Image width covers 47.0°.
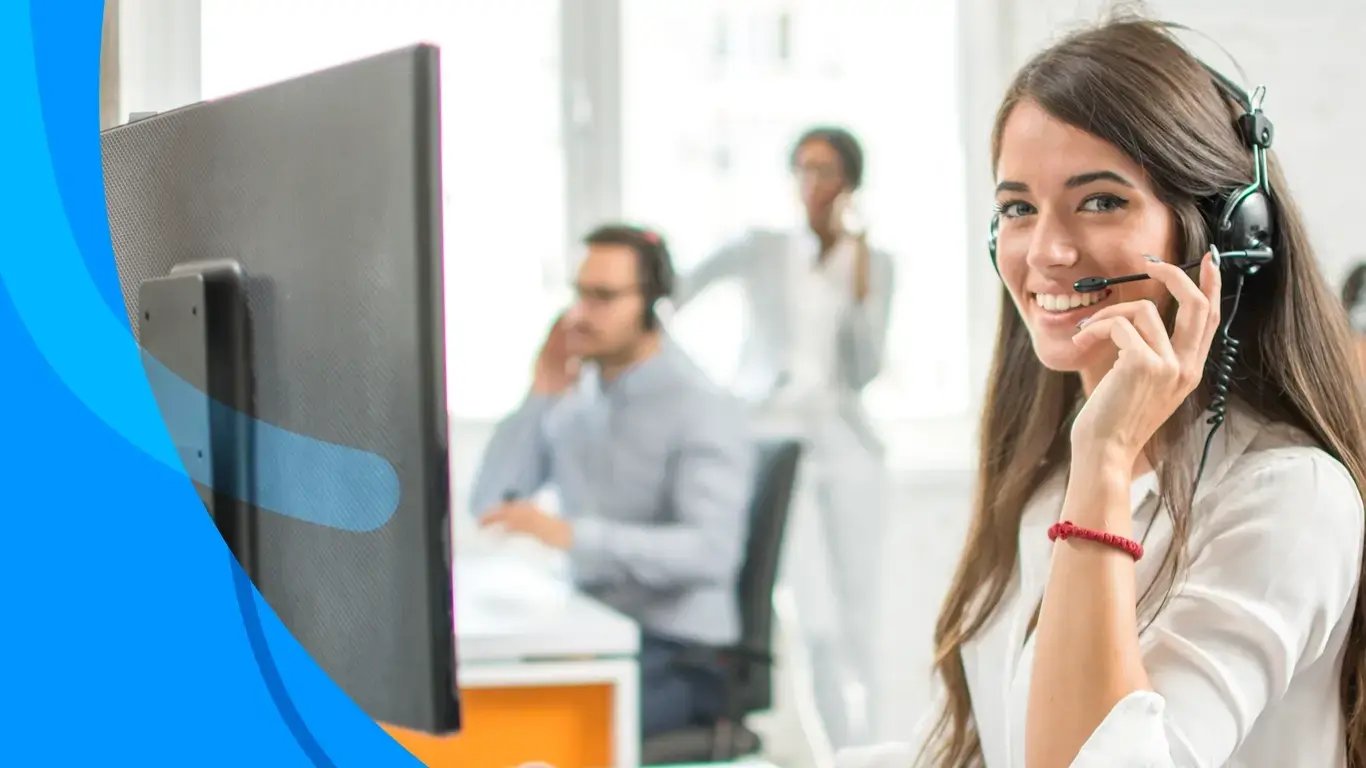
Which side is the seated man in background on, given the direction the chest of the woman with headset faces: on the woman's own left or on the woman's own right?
on the woman's own right

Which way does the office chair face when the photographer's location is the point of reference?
facing to the left of the viewer

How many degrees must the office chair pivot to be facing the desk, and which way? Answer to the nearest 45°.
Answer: approximately 45° to its left

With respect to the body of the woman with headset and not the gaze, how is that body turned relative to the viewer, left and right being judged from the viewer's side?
facing the viewer and to the left of the viewer

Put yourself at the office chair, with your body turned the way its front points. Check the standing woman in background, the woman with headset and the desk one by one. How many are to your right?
1

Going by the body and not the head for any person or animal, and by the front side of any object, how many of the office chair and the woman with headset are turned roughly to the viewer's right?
0

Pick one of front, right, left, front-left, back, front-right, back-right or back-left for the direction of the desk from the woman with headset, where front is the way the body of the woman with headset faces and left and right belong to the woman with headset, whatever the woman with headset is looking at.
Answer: right

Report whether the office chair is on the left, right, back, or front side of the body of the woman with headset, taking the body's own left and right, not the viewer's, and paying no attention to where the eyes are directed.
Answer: right

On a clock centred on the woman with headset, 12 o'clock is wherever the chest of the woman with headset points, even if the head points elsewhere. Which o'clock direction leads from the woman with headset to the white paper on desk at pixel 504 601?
The white paper on desk is roughly at 3 o'clock from the woman with headset.
